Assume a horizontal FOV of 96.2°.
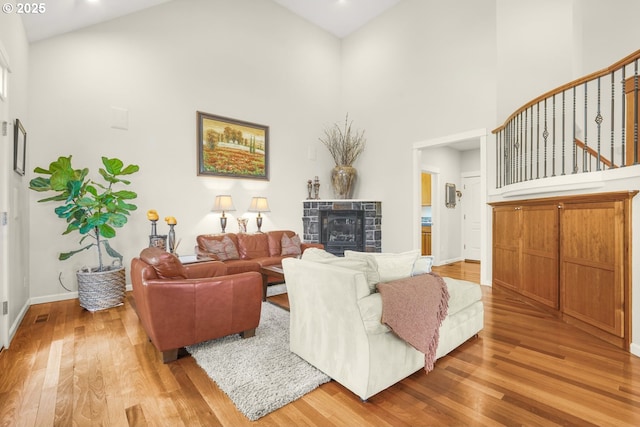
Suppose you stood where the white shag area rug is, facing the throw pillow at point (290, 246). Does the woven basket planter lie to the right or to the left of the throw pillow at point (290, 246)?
left

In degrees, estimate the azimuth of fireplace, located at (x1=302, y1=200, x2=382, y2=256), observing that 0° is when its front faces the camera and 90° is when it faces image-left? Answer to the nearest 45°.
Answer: approximately 0°

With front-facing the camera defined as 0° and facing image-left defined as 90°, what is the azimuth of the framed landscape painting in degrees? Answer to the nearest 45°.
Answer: approximately 315°

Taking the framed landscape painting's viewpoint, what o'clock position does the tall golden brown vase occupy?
The tall golden brown vase is roughly at 10 o'clock from the framed landscape painting.
